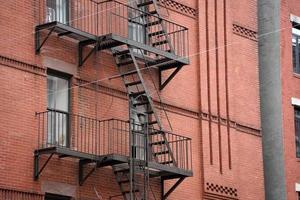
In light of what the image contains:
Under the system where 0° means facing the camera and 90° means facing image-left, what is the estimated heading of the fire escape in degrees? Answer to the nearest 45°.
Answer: approximately 315°

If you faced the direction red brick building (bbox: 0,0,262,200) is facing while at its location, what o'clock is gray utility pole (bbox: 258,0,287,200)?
The gray utility pole is roughly at 9 o'clock from the red brick building.

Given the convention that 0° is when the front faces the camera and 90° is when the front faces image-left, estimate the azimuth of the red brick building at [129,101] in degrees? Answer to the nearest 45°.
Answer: approximately 315°
